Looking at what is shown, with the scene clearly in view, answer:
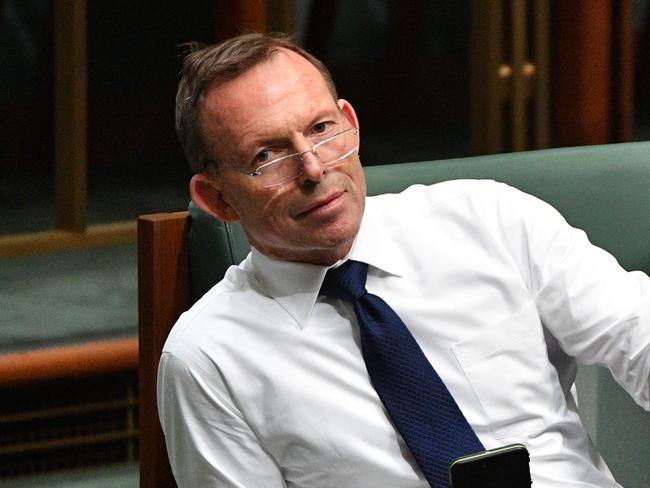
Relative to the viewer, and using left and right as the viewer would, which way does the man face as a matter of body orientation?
facing the viewer
